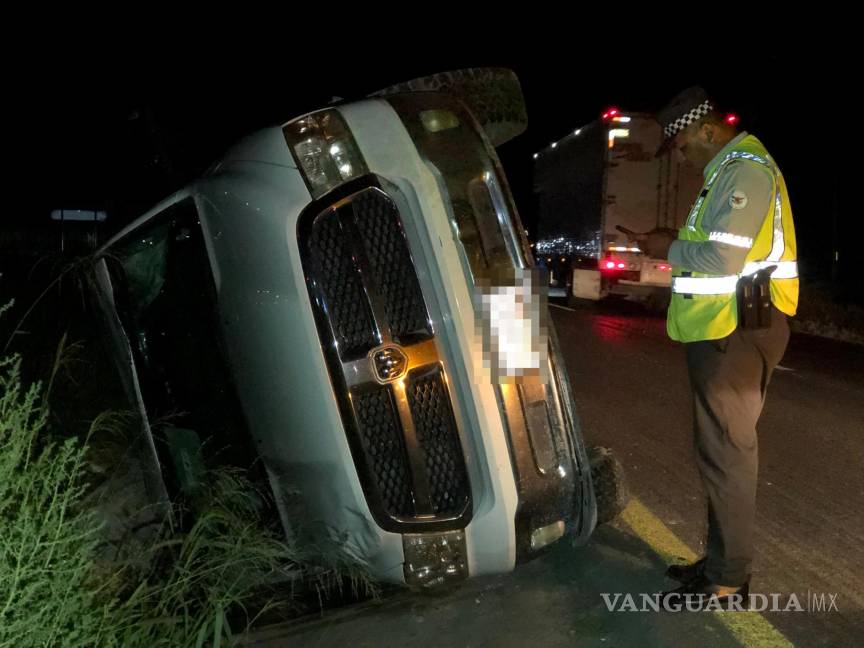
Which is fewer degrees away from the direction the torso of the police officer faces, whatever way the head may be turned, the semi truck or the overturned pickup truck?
the overturned pickup truck

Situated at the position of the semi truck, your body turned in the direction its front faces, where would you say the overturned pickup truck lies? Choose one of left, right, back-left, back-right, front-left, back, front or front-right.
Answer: back-left

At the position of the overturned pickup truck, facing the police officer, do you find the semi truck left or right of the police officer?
left

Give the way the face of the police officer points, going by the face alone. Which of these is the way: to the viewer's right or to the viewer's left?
to the viewer's left

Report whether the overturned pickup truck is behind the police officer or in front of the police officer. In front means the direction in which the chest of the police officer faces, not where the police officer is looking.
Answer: in front

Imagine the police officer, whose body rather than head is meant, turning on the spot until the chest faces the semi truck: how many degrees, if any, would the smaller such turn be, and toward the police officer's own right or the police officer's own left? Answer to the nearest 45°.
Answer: approximately 90° to the police officer's own right

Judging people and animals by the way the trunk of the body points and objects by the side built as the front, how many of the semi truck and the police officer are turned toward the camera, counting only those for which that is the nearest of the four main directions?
0

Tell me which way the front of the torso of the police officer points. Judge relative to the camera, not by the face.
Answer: to the viewer's left

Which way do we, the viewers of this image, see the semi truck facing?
facing away from the viewer and to the left of the viewer
